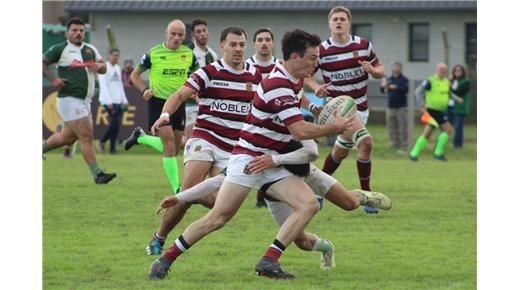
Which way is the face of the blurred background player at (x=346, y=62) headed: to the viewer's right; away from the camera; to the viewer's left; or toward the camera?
toward the camera

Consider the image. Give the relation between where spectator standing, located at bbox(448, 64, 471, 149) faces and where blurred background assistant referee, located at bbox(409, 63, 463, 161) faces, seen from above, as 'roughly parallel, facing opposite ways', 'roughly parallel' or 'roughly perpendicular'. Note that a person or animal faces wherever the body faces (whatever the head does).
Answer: roughly perpendicular

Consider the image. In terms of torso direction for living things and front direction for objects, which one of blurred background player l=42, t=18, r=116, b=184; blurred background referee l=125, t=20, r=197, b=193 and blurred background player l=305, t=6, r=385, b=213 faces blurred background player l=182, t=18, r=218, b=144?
blurred background player l=42, t=18, r=116, b=184

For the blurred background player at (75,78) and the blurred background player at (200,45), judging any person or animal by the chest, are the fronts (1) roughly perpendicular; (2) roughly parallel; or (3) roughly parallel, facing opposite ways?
roughly parallel

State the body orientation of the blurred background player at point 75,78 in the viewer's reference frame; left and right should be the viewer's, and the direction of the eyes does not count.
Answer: facing the viewer and to the right of the viewer

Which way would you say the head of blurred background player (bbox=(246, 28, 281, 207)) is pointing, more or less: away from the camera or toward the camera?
toward the camera

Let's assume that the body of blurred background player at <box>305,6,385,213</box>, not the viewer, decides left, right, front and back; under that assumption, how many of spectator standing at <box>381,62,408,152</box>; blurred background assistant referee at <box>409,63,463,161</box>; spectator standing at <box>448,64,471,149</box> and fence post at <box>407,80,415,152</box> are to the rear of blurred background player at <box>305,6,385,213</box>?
4

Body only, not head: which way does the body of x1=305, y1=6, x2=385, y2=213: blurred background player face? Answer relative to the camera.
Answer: toward the camera

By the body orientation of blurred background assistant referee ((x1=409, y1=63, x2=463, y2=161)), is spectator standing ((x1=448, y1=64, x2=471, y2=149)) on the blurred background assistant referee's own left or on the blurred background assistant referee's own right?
on the blurred background assistant referee's own left

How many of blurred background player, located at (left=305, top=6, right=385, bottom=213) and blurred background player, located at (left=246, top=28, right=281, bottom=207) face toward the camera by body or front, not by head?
2

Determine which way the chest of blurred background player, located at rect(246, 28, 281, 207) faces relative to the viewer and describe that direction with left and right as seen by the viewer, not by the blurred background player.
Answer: facing the viewer

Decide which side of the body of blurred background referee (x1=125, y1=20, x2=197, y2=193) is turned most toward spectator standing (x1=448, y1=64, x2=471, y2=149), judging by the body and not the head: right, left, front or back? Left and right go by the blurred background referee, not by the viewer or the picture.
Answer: left
